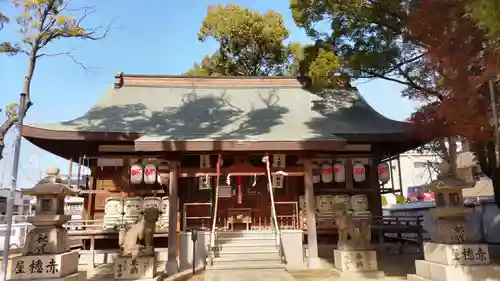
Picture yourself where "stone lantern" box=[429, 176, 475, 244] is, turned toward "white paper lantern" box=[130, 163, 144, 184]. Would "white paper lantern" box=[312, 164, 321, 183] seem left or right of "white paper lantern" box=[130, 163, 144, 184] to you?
right

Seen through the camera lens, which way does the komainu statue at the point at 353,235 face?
facing to the left of the viewer

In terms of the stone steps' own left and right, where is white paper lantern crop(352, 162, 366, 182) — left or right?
on its left

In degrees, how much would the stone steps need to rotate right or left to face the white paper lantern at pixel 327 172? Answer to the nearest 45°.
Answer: approximately 135° to its left

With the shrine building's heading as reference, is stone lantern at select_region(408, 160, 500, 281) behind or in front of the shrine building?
in front
